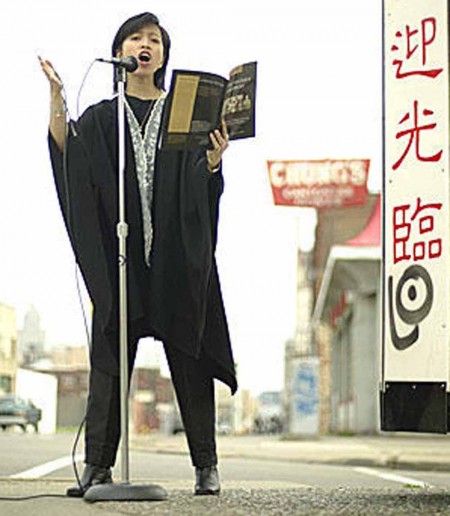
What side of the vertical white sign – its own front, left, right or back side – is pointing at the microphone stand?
right

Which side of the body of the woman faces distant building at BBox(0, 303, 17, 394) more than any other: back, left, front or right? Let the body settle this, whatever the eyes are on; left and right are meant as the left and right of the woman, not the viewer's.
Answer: back

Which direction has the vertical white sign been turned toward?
toward the camera

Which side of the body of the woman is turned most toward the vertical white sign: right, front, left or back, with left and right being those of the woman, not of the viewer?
left

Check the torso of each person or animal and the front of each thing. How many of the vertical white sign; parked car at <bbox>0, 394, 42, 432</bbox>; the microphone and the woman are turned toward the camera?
2

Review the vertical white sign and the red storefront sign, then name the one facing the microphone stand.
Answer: the red storefront sign
